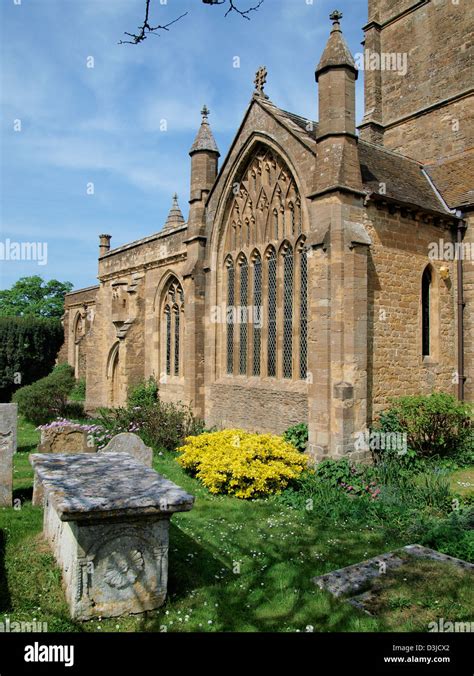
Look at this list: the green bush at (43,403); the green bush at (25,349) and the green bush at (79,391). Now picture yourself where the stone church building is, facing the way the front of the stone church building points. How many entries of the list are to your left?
0

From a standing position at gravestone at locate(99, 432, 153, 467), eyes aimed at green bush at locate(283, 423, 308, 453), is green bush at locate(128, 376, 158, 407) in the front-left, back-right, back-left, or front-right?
front-left

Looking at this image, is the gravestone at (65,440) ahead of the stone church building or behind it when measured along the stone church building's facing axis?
ahead

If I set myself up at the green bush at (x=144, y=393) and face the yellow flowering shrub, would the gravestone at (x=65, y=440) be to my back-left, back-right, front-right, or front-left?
front-right

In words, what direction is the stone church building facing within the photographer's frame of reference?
facing the viewer and to the left of the viewer

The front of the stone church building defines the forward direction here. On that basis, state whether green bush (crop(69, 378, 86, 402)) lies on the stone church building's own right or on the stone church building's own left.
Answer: on the stone church building's own right

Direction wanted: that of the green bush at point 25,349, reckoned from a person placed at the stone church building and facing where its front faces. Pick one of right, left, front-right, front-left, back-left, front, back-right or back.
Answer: right

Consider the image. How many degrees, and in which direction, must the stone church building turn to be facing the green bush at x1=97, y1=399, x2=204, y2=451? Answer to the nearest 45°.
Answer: approximately 45° to its right

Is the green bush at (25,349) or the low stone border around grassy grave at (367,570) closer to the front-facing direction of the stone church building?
the low stone border around grassy grave

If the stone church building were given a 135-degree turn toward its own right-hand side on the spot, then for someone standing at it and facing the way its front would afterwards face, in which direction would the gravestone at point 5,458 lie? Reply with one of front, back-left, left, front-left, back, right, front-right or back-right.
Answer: back-left

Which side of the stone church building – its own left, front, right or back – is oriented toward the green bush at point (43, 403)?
right
